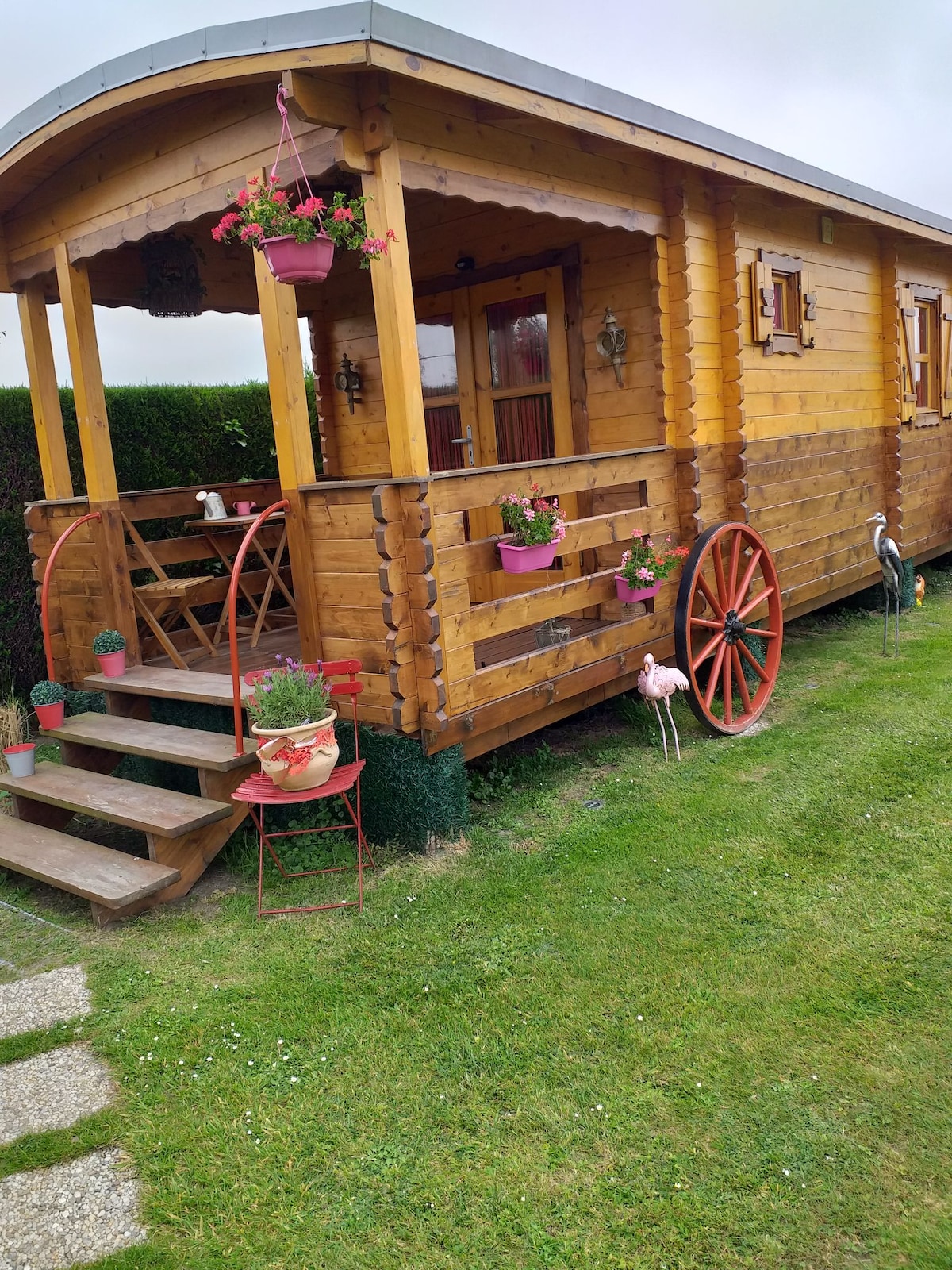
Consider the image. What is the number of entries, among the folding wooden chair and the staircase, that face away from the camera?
0

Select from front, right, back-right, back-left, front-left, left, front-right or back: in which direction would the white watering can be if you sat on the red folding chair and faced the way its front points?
back

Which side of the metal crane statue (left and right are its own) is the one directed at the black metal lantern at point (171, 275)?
front

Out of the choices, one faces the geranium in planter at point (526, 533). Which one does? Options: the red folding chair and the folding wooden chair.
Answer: the folding wooden chair

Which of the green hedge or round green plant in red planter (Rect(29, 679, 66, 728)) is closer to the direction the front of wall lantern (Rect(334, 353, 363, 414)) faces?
the round green plant in red planter

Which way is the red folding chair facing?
toward the camera

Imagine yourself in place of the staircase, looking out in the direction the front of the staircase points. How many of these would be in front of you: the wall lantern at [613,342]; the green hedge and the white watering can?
0

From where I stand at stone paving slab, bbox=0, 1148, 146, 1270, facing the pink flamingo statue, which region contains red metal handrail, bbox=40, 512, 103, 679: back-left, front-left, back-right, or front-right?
front-left

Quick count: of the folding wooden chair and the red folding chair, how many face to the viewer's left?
0

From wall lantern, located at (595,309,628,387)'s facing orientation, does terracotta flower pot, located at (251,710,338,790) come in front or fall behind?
in front

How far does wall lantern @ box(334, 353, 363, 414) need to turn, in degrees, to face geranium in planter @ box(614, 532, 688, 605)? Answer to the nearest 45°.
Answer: approximately 90° to its left

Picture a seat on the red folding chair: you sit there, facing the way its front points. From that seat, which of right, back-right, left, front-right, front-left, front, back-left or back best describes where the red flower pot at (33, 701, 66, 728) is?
back-right

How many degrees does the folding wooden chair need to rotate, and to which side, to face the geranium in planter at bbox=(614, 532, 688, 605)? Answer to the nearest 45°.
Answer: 0° — it already faces it

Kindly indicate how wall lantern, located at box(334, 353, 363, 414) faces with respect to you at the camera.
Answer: facing the viewer and to the left of the viewer

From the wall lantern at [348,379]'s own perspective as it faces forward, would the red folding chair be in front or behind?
in front
